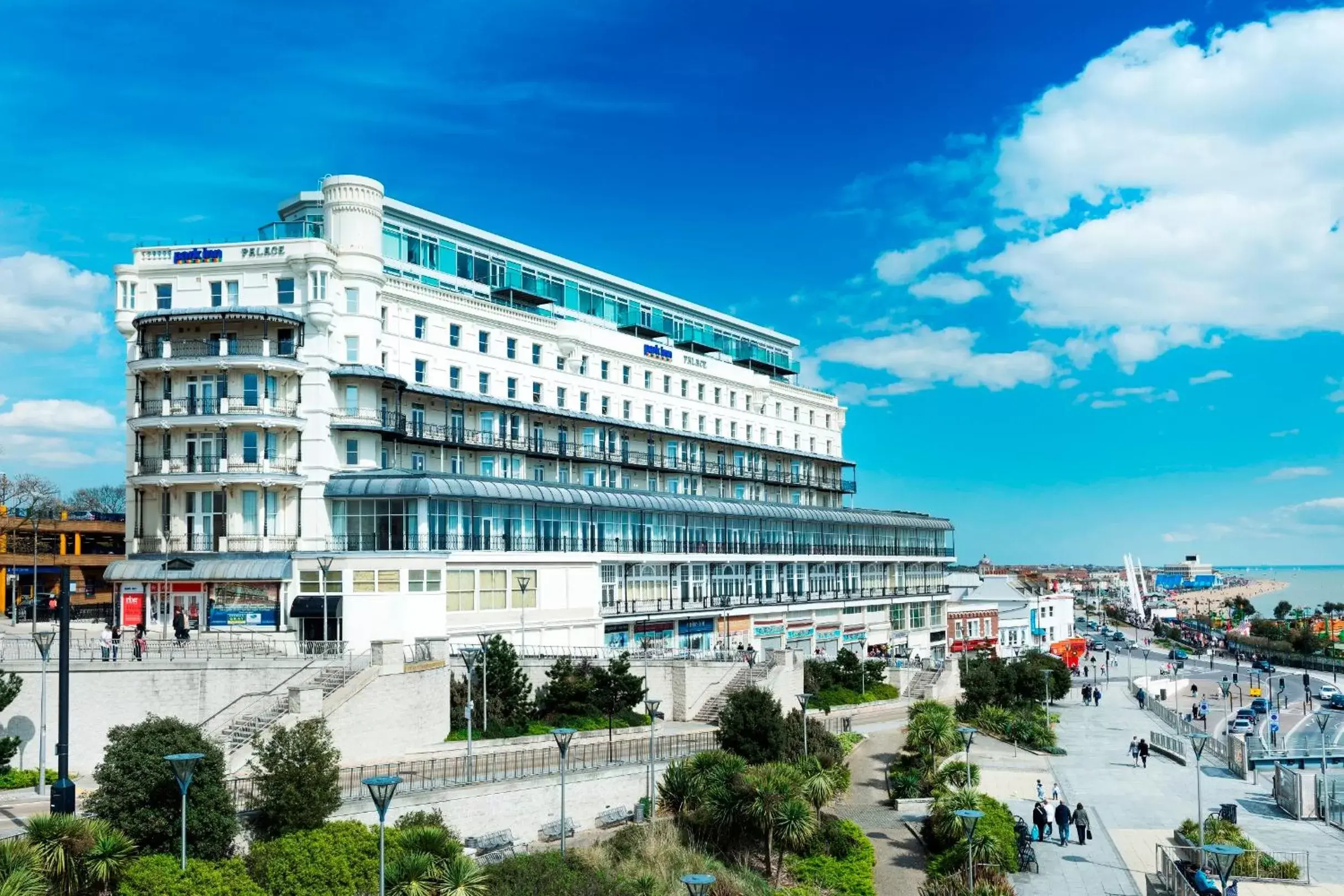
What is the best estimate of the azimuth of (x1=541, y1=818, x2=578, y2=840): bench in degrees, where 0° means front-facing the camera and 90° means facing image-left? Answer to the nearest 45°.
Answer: approximately 315°

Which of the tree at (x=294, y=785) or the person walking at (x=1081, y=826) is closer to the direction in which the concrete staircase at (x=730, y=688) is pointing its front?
the tree

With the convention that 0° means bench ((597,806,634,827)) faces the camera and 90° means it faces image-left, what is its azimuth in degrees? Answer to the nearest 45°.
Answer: approximately 315°

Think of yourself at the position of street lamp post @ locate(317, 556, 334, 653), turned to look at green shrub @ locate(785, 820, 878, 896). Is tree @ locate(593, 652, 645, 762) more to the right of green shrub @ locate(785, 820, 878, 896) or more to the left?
left

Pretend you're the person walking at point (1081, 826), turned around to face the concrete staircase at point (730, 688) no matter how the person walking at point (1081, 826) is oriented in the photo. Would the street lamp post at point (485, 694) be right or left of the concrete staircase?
left

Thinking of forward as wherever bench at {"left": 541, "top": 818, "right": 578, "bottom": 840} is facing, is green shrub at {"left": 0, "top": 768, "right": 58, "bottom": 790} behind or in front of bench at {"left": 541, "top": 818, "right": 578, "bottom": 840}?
behind

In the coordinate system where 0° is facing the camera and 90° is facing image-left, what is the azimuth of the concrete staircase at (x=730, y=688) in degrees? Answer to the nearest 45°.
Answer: approximately 45°

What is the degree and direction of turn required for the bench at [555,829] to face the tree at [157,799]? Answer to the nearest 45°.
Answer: approximately 90° to its right
